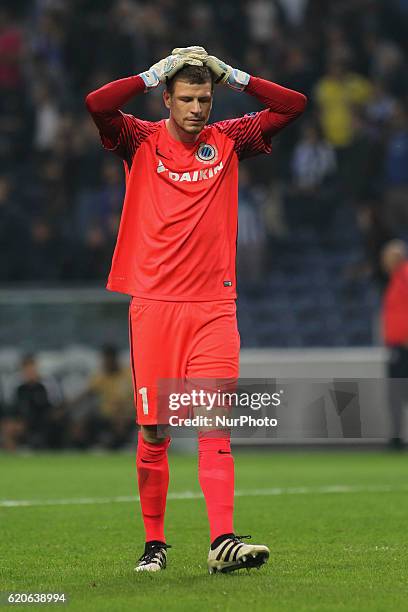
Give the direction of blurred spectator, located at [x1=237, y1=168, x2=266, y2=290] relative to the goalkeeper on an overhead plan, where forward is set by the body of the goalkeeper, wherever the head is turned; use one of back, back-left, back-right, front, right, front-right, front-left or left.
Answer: back

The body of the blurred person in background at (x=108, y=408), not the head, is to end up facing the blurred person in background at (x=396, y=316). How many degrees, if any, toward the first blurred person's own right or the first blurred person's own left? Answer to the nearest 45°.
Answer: approximately 90° to the first blurred person's own left

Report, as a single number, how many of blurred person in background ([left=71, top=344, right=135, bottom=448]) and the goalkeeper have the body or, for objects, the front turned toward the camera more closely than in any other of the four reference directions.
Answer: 2

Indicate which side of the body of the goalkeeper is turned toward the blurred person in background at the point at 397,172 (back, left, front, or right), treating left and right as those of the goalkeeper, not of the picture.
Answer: back

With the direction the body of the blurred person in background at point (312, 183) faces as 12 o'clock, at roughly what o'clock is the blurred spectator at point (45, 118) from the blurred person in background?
The blurred spectator is roughly at 3 o'clock from the blurred person in background.

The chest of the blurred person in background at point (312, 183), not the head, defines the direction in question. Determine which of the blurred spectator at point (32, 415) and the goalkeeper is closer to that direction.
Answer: the goalkeeper

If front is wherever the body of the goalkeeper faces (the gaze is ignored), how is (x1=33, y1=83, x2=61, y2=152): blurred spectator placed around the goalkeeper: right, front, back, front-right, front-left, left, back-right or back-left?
back

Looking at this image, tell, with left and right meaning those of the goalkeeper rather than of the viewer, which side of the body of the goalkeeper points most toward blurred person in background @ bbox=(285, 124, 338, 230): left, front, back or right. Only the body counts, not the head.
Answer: back
